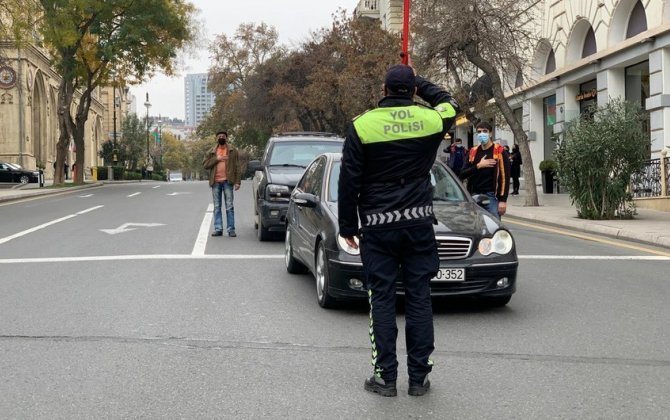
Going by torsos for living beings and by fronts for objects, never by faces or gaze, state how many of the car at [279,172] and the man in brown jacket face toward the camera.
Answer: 2

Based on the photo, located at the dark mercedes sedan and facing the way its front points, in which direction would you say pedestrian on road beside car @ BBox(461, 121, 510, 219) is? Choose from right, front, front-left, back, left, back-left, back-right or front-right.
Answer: back-left

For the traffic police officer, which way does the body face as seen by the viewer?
away from the camera

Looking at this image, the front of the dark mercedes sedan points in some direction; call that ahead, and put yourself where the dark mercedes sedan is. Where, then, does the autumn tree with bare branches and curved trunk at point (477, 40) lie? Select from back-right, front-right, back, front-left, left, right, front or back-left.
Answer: back-left

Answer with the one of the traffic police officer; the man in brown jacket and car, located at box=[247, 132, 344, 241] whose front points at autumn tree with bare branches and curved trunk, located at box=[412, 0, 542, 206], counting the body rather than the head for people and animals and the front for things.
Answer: the traffic police officer

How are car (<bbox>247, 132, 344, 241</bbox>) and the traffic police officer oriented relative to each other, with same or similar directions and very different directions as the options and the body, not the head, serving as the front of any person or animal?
very different directions

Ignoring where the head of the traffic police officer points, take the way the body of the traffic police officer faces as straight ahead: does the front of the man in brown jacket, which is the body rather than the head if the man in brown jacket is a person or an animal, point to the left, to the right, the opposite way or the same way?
the opposite way
